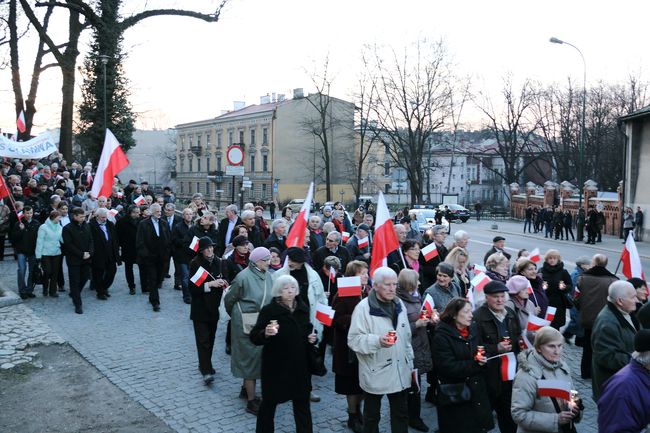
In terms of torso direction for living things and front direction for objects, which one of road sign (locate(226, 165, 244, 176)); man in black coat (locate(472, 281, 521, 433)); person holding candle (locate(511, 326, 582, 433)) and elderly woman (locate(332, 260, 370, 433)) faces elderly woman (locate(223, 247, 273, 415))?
the road sign

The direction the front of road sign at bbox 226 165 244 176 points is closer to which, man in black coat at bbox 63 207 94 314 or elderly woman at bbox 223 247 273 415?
the elderly woman

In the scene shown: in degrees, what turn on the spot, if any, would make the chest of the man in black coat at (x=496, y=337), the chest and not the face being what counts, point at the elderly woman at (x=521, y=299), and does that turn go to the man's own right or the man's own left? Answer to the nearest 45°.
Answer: approximately 135° to the man's own left

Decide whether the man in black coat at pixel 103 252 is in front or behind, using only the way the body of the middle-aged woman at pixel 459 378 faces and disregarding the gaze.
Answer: behind

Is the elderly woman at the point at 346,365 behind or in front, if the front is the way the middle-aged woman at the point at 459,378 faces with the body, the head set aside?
behind

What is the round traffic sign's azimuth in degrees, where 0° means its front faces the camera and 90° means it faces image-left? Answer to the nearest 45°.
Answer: approximately 0°

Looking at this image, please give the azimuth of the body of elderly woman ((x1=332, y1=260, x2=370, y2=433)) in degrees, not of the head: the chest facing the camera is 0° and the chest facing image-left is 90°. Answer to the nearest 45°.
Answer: approximately 315°

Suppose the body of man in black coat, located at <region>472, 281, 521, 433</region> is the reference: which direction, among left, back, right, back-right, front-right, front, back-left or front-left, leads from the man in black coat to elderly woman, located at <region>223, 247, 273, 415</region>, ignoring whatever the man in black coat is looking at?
back-right

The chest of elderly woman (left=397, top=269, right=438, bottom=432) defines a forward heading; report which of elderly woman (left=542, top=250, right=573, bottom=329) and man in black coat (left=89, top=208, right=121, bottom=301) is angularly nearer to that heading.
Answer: the elderly woman
